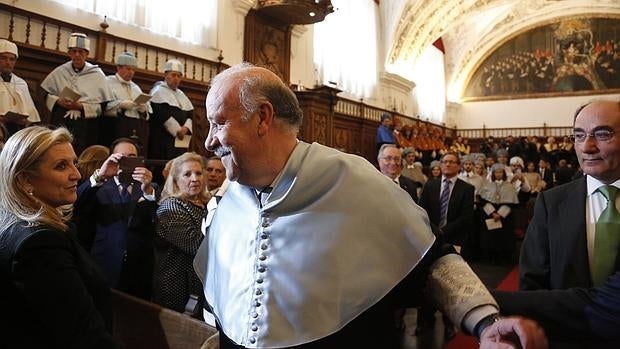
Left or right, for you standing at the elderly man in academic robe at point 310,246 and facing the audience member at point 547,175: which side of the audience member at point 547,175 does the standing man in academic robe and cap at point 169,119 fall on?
left

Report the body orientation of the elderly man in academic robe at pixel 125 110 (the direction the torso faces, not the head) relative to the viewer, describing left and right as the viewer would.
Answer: facing the viewer and to the right of the viewer

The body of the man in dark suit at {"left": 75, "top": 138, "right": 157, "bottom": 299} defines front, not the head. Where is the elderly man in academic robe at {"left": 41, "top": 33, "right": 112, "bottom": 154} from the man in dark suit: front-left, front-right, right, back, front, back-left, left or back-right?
back

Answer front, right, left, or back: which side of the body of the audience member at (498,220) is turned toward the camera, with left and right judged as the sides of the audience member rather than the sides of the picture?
front

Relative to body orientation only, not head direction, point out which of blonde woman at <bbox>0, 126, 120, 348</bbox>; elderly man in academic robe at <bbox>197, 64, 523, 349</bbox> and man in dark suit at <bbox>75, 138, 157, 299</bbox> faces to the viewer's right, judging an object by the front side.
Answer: the blonde woman

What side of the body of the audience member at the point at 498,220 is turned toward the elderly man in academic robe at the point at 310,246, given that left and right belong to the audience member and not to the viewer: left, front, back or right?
front

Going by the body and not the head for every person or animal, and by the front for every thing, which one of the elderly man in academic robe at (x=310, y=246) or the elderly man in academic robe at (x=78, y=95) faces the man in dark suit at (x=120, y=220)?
the elderly man in academic robe at (x=78, y=95)

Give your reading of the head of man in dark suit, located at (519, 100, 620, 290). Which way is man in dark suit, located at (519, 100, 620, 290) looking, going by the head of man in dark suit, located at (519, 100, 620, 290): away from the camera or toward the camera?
toward the camera

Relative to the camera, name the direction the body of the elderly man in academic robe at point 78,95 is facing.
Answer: toward the camera

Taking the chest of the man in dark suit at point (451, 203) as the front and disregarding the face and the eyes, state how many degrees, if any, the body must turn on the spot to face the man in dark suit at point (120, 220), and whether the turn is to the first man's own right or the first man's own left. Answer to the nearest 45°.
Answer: approximately 45° to the first man's own right

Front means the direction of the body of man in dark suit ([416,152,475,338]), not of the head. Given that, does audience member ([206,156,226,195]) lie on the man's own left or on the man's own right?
on the man's own right

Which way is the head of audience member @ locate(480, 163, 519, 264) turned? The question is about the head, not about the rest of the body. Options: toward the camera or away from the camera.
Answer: toward the camera

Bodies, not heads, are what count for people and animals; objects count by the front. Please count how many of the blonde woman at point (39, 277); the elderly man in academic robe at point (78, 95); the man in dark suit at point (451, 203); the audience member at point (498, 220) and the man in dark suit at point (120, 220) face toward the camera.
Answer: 4
